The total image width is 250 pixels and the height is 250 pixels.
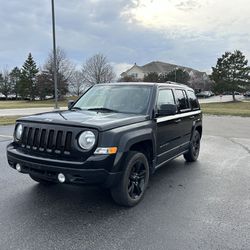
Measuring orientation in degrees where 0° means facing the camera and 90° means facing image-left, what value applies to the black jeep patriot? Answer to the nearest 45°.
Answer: approximately 45°

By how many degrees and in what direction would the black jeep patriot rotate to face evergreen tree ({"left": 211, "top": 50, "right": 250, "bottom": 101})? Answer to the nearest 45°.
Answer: approximately 180°
